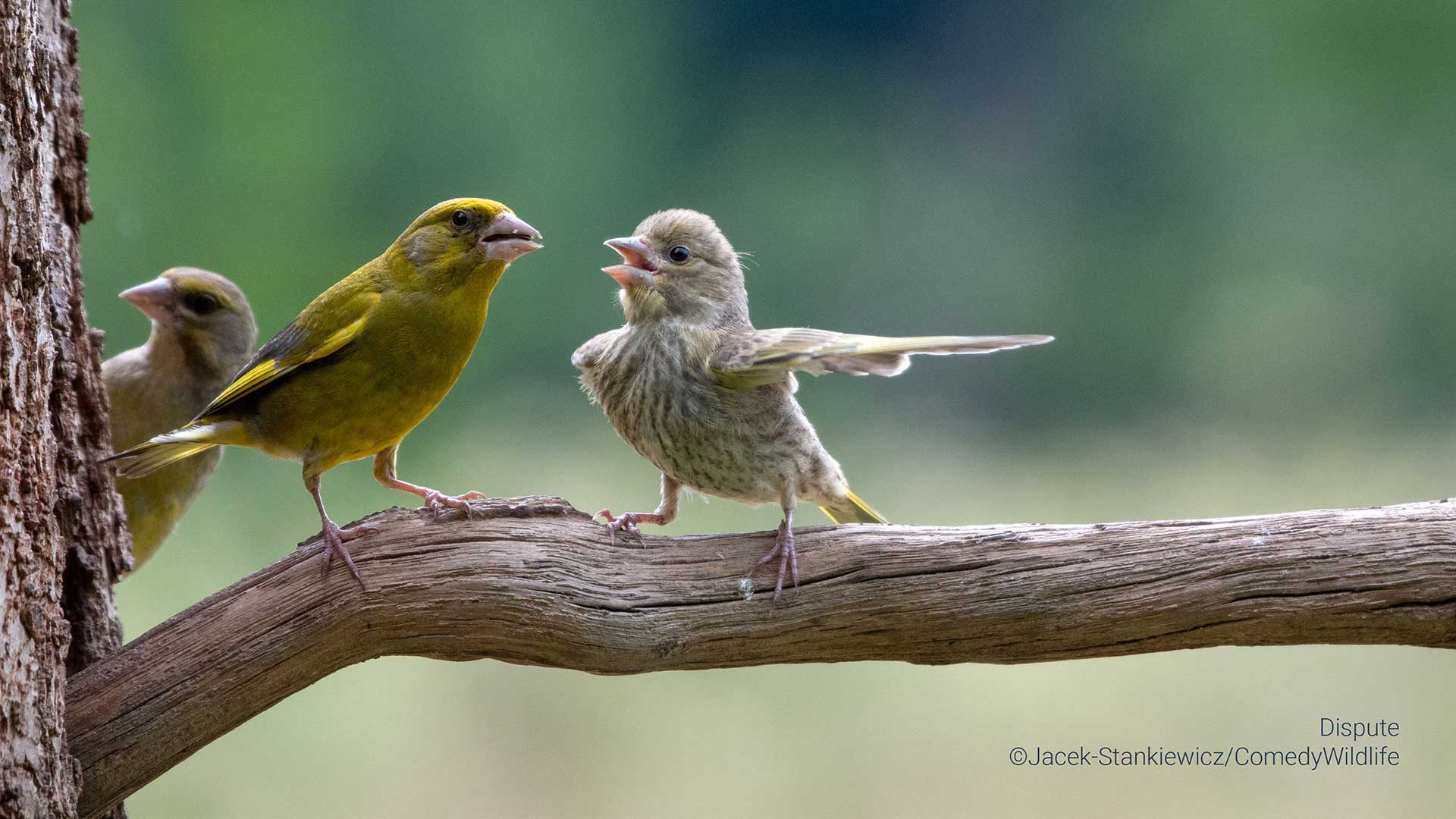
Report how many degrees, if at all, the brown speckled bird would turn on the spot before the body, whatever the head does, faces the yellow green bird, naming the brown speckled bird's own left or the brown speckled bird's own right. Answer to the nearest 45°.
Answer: approximately 45° to the brown speckled bird's own right

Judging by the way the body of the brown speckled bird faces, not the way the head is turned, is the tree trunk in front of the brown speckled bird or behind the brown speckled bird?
in front

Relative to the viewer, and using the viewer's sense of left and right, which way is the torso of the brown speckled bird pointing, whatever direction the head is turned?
facing the viewer and to the left of the viewer

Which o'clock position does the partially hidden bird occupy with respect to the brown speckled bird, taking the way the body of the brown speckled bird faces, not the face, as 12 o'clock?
The partially hidden bird is roughly at 2 o'clock from the brown speckled bird.

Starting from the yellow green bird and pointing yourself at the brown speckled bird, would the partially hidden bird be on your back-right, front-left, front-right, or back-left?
back-left
